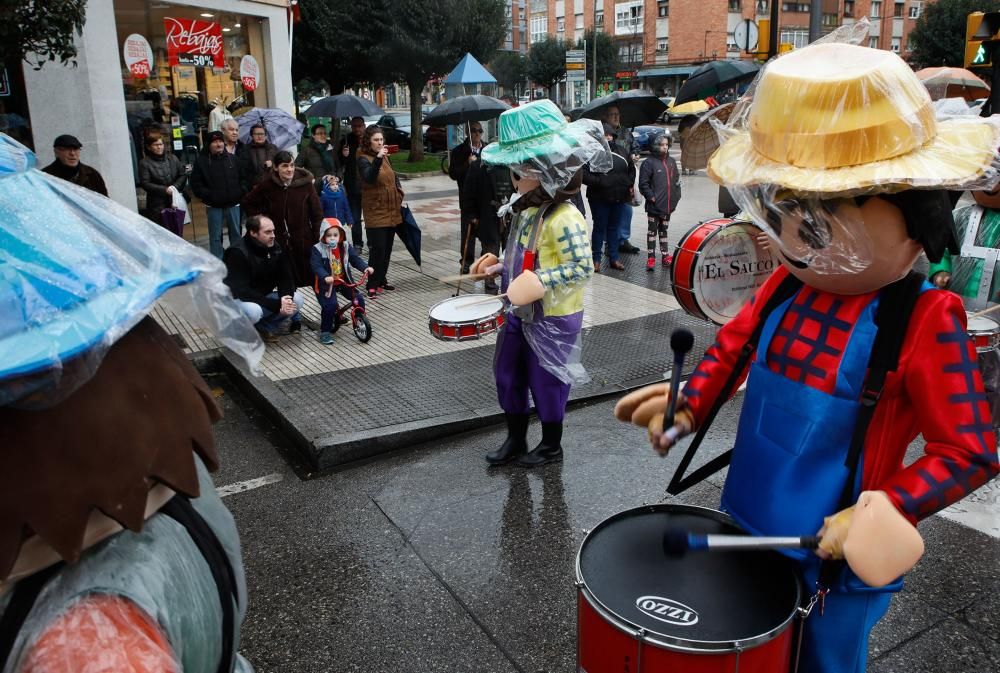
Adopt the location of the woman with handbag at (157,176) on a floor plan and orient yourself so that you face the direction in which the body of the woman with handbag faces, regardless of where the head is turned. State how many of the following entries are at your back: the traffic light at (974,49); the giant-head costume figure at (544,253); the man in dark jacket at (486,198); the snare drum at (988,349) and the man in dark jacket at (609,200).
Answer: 0

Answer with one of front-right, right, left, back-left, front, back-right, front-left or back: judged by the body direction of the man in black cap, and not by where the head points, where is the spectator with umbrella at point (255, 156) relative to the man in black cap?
left

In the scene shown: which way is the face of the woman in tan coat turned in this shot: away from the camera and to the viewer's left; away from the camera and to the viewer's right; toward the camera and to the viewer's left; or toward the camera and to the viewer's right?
toward the camera and to the viewer's right

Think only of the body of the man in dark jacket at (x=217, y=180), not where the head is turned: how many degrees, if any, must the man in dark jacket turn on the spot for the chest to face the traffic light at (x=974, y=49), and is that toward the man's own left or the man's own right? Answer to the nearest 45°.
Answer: approximately 45° to the man's own left

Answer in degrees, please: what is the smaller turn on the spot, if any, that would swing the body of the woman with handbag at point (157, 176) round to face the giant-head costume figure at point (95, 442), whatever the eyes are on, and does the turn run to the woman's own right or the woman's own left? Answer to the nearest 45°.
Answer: approximately 45° to the woman's own right

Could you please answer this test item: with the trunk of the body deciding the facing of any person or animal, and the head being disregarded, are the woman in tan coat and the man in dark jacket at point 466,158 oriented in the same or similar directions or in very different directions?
same or similar directions

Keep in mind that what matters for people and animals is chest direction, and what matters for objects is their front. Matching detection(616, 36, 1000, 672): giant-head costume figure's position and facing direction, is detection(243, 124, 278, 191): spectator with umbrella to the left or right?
on its right

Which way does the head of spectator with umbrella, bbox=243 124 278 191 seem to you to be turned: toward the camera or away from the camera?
toward the camera

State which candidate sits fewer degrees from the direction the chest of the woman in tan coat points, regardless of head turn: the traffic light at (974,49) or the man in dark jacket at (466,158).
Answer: the traffic light

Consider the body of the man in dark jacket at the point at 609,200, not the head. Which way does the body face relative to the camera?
toward the camera

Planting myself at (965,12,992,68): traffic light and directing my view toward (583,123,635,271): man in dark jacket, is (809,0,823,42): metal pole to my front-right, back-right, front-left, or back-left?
front-right

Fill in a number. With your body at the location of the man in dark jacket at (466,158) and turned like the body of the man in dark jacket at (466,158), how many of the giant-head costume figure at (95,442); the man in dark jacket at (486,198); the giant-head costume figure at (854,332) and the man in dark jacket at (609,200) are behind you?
0

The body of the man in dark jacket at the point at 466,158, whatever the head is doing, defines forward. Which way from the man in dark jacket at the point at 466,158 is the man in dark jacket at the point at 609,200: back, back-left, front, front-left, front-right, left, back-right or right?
front-left

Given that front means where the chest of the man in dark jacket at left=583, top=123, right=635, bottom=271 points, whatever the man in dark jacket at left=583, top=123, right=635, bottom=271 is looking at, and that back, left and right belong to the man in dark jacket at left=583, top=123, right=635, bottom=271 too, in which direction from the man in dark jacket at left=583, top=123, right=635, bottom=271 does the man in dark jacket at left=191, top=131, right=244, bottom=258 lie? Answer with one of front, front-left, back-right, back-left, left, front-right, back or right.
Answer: right
